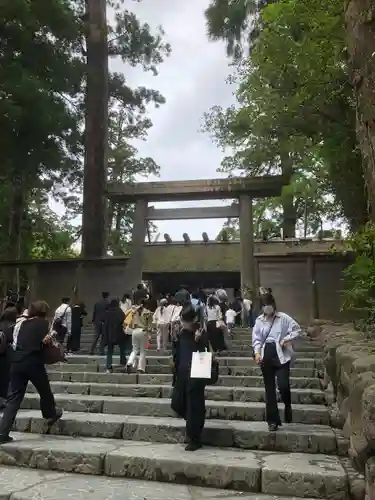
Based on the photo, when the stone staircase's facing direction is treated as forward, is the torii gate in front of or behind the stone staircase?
behind

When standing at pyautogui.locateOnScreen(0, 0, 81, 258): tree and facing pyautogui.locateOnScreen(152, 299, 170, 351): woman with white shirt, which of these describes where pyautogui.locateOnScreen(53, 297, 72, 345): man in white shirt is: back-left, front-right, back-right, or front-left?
front-right

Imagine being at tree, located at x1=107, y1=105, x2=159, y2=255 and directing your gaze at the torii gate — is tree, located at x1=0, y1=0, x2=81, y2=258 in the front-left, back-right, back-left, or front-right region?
front-right

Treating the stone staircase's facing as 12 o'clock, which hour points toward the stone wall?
The stone wall is roughly at 10 o'clock from the stone staircase.

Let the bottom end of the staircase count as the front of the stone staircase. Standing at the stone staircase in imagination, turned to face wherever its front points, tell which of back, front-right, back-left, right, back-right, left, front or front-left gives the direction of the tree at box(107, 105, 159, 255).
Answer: back

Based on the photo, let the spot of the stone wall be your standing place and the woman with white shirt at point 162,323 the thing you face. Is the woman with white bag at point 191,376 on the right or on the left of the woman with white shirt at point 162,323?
left

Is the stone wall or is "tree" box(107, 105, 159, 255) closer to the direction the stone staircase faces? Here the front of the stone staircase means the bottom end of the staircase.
the stone wall

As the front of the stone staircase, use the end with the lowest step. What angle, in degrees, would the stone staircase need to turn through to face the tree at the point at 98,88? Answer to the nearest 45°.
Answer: approximately 180°

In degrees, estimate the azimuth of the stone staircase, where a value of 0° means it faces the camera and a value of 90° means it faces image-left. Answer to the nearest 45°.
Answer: approximately 0°

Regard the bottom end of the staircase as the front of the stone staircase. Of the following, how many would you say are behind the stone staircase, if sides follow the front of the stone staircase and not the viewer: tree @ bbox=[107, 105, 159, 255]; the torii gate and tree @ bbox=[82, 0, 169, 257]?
3

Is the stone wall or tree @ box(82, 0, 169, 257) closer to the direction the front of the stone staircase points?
the stone wall
